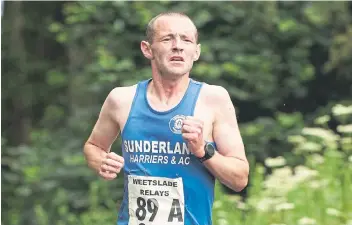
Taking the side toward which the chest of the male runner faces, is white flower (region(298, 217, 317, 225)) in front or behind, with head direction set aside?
behind

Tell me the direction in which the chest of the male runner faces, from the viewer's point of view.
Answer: toward the camera

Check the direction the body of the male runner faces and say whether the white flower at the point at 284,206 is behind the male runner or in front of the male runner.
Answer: behind

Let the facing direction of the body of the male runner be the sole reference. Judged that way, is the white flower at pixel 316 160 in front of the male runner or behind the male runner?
behind

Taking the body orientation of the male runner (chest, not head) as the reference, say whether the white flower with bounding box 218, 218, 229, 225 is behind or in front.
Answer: behind
